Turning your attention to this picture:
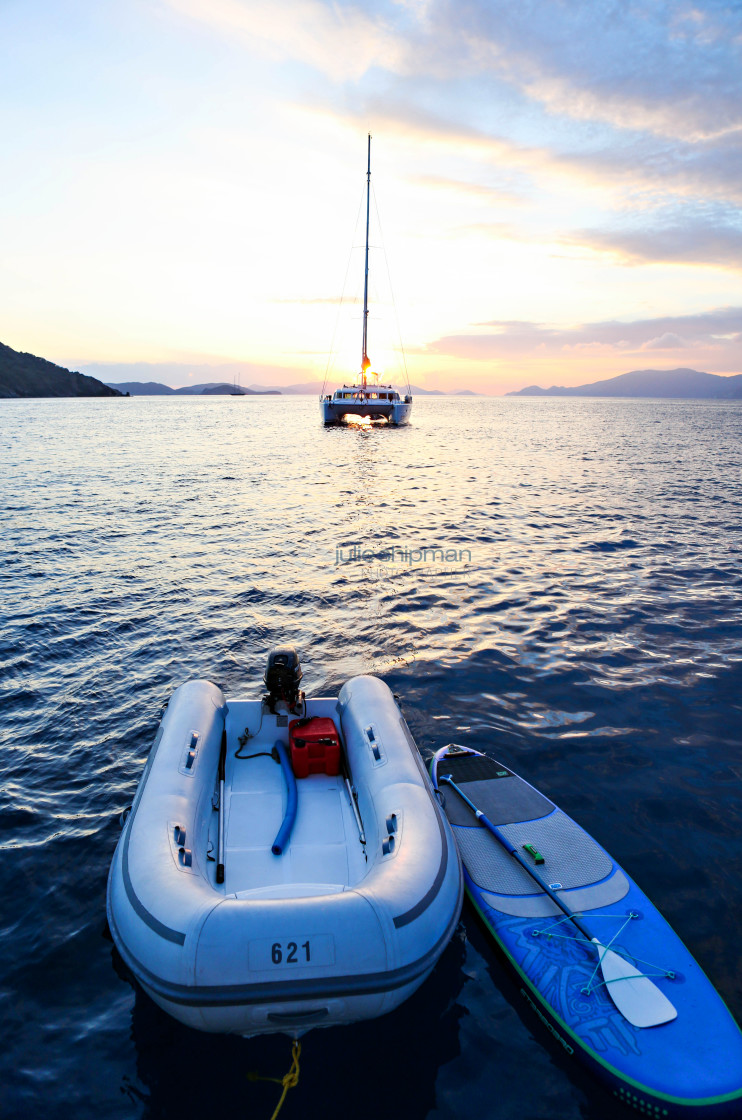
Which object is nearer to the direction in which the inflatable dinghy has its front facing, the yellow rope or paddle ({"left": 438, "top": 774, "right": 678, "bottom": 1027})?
the yellow rope

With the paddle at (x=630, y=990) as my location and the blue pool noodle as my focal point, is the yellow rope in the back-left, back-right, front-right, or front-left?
front-left

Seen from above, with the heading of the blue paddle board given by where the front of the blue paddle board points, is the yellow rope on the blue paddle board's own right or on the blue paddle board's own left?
on the blue paddle board's own right

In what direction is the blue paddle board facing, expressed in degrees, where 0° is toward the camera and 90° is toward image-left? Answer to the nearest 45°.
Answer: approximately 315°

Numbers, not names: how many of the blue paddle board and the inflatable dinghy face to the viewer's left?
0

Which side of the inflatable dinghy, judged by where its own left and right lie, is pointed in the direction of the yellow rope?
front

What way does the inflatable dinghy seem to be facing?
toward the camera

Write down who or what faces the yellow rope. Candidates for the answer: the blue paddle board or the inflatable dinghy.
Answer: the inflatable dinghy

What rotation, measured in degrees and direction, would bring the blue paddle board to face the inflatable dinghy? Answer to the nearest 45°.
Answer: approximately 135° to its right

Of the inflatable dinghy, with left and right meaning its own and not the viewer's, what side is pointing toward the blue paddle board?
left

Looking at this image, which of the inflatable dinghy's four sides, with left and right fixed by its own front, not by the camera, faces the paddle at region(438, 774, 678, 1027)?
left
